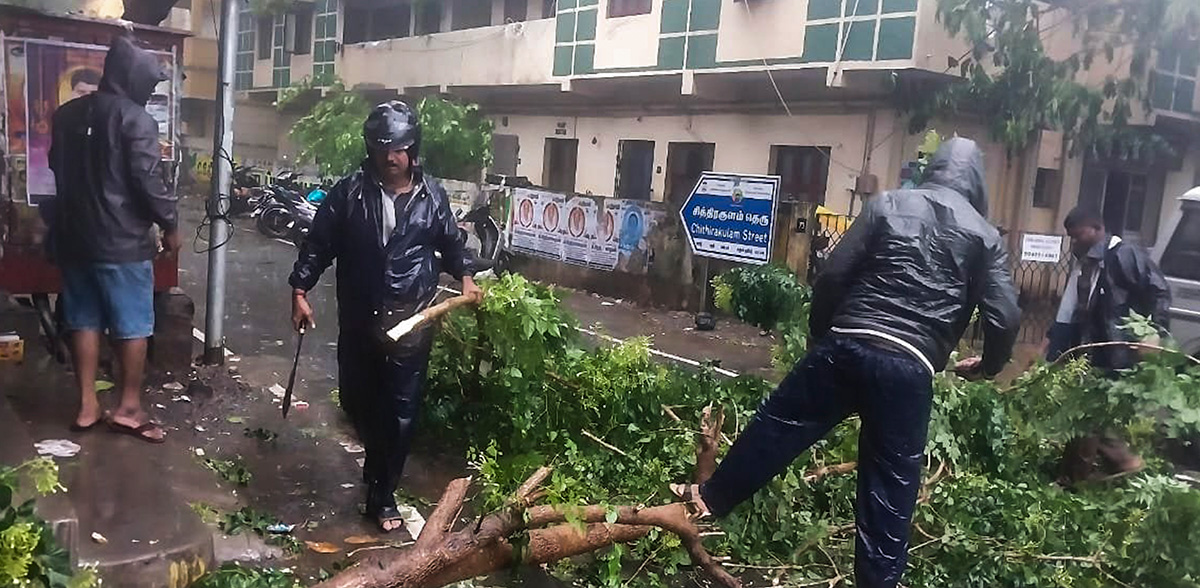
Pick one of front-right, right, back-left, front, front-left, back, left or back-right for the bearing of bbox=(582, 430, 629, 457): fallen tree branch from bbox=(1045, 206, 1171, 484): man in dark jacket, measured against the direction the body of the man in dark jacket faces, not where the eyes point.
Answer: front

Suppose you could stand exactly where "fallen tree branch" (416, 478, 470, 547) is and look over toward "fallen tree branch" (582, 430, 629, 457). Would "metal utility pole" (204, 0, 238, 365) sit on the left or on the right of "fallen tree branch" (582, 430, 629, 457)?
left

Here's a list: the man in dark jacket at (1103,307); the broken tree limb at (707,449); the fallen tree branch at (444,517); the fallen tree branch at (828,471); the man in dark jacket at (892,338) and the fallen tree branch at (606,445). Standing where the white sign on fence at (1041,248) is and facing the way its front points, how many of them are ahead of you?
6

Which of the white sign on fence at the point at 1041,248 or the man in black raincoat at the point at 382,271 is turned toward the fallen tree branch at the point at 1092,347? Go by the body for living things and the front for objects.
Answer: the white sign on fence

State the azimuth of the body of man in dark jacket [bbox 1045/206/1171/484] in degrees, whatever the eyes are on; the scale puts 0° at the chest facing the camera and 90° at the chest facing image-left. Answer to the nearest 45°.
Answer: approximately 45°

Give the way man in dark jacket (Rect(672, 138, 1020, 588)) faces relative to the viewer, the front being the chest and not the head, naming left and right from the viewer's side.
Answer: facing away from the viewer

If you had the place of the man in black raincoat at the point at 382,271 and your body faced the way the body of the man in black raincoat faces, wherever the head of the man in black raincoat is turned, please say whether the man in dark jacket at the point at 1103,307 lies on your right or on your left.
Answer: on your left

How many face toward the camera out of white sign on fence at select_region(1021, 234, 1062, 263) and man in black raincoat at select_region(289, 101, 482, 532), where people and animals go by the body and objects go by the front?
2

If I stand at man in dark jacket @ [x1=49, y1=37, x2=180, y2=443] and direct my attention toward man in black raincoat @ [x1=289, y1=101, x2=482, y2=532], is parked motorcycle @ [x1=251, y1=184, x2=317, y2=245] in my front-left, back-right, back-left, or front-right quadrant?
back-left

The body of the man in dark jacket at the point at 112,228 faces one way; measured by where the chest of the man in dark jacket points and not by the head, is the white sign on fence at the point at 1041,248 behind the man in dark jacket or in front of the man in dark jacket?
in front

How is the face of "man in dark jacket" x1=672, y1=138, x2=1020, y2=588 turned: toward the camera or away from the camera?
away from the camera

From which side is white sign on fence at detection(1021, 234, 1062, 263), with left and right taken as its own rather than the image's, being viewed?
front

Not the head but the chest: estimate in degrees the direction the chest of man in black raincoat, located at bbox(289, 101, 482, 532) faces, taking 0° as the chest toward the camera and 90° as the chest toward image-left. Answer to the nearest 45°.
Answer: approximately 0°

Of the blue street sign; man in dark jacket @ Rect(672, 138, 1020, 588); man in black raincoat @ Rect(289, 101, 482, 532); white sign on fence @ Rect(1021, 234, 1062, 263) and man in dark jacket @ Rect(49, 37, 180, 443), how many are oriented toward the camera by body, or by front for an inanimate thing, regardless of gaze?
3

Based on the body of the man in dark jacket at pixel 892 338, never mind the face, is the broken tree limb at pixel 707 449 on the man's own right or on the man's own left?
on the man's own left

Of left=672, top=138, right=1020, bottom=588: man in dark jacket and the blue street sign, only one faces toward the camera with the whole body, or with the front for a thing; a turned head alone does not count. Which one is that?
the blue street sign

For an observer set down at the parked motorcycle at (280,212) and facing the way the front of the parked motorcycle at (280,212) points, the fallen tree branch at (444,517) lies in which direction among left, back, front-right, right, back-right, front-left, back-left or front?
front-left

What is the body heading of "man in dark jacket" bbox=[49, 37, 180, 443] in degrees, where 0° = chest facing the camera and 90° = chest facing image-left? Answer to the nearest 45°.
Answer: approximately 225°

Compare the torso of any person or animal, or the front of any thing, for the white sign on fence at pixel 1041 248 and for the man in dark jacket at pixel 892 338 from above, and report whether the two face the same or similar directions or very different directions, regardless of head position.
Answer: very different directions
